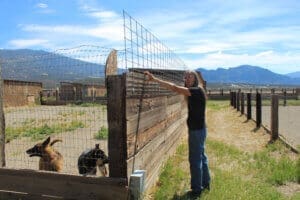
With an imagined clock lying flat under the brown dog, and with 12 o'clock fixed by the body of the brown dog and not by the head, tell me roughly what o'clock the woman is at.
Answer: The woman is roughly at 7 o'clock from the brown dog.

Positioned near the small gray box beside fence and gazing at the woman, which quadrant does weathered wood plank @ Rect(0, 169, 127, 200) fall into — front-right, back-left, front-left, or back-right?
back-left

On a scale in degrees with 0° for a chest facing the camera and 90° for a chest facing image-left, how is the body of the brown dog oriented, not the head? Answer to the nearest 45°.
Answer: approximately 90°

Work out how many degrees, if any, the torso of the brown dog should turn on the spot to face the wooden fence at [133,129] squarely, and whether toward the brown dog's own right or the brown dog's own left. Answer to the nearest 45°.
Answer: approximately 135° to the brown dog's own left

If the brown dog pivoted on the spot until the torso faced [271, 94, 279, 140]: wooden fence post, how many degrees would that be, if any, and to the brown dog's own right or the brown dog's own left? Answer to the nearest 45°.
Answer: approximately 135° to the brown dog's own right

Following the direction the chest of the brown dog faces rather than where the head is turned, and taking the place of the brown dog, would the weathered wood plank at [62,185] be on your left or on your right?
on your left
